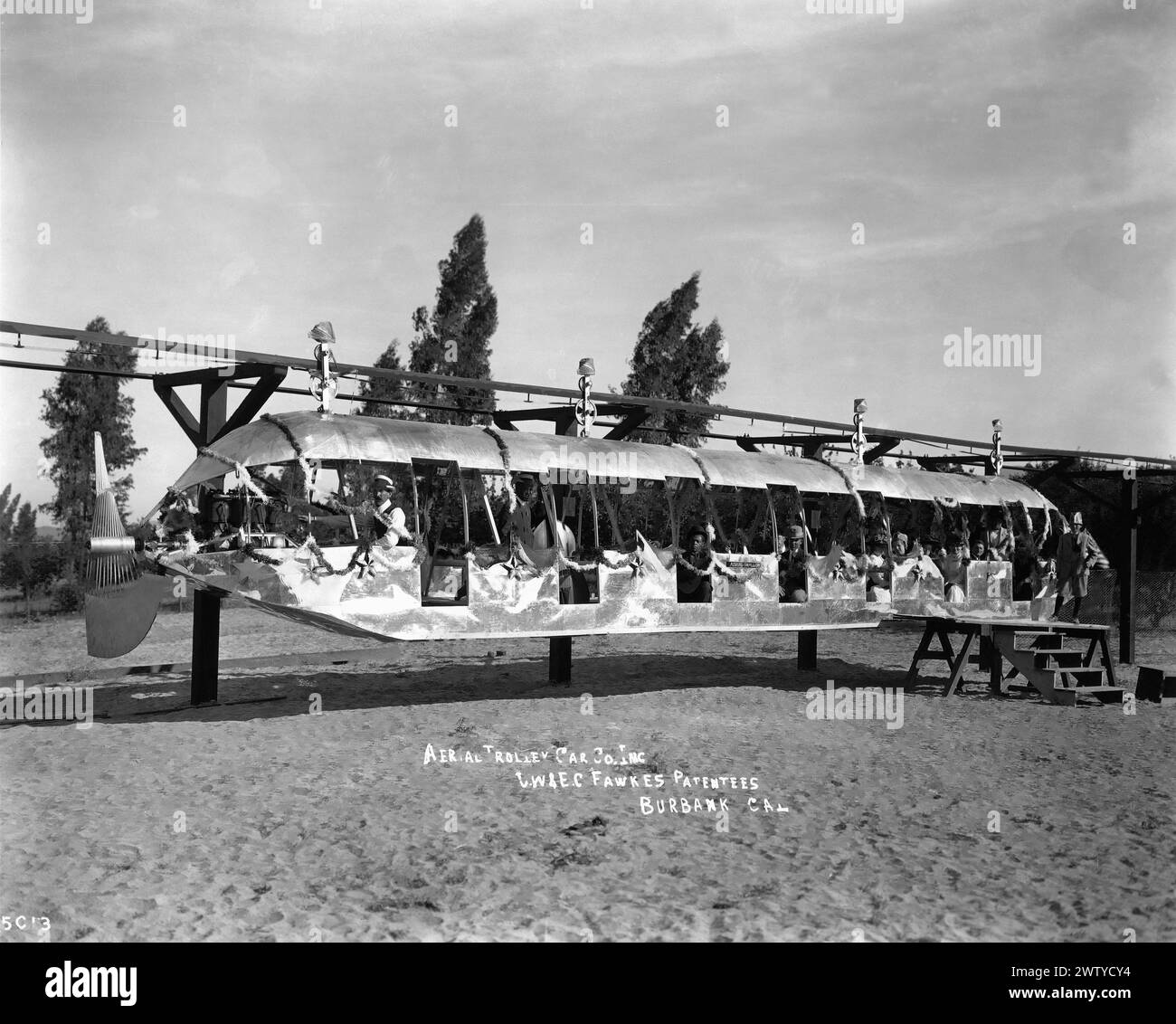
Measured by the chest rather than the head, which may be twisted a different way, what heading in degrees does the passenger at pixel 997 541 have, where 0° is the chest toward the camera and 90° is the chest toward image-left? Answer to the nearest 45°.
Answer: approximately 0°

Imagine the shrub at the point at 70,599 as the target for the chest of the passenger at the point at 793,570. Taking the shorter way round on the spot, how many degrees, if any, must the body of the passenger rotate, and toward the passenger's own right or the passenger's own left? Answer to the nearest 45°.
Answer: approximately 135° to the passenger's own right

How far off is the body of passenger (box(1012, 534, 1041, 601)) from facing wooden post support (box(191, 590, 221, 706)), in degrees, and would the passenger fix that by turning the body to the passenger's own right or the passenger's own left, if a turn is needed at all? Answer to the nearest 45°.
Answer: approximately 45° to the passenger's own right

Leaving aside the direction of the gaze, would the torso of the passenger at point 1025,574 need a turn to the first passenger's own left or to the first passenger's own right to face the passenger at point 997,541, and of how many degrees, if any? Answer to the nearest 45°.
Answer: approximately 45° to the first passenger's own right

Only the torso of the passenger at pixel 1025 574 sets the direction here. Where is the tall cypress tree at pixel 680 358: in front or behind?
behind

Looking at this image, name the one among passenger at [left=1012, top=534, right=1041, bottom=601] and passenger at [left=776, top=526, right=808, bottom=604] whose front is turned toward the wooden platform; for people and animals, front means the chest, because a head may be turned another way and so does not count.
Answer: passenger at [left=1012, top=534, right=1041, bottom=601]

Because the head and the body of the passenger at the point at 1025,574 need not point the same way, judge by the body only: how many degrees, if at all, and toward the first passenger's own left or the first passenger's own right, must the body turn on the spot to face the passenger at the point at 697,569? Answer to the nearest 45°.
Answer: approximately 45° to the first passenger's own right

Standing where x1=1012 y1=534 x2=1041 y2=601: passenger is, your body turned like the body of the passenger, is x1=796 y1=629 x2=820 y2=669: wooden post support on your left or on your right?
on your right

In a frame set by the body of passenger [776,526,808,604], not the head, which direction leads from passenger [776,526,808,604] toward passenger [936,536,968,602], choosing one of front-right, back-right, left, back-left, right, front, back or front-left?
back-left

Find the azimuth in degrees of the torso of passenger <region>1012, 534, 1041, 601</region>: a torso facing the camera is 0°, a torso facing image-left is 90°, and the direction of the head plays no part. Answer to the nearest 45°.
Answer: approximately 0°
